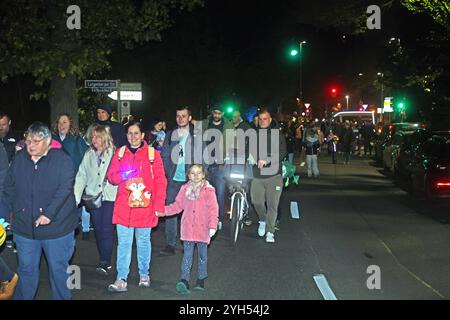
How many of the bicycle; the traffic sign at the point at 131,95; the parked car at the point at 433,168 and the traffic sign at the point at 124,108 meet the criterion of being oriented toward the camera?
3

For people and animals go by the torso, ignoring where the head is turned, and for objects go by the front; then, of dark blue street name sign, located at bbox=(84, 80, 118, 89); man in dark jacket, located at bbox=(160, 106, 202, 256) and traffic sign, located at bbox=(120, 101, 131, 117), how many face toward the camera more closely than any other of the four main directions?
3

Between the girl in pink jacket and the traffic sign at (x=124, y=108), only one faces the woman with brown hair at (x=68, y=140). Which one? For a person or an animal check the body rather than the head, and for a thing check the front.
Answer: the traffic sign

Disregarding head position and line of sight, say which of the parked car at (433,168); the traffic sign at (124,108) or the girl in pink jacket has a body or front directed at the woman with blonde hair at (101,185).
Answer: the traffic sign

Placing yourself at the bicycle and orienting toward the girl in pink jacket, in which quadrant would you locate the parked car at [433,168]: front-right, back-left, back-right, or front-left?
back-left

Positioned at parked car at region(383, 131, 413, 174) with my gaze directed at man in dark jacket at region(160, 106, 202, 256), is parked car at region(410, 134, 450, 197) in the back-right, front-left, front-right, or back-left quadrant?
front-left

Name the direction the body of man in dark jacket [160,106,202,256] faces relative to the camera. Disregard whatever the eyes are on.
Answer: toward the camera

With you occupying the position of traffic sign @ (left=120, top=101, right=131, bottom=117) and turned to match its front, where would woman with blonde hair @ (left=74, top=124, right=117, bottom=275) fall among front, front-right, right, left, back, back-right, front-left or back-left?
front

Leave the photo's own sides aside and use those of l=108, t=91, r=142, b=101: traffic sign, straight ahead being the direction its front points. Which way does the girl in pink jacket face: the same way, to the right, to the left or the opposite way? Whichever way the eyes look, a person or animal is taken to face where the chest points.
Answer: the same way

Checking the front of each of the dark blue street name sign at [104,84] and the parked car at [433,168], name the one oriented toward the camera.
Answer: the dark blue street name sign

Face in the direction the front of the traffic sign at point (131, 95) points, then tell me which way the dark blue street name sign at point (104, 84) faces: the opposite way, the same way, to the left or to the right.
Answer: the same way

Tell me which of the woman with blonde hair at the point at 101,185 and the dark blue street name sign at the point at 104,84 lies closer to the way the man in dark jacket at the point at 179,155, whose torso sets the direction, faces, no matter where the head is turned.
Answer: the woman with blonde hair

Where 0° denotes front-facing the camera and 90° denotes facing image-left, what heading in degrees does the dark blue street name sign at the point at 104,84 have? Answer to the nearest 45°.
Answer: approximately 0°

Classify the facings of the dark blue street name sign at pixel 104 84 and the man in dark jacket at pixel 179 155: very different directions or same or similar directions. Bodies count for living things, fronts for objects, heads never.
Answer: same or similar directions

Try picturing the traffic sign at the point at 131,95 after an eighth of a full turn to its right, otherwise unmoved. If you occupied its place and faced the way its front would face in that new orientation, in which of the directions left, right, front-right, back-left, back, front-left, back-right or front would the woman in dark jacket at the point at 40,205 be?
front-left

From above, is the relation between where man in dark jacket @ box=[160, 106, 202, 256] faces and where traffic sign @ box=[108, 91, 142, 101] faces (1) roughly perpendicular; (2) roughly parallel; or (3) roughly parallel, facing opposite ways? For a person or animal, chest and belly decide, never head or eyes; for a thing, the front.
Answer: roughly parallel

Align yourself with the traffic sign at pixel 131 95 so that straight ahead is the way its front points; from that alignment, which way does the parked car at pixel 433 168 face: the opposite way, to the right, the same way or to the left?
the opposite way

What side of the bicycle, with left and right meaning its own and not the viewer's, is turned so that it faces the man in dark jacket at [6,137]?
right

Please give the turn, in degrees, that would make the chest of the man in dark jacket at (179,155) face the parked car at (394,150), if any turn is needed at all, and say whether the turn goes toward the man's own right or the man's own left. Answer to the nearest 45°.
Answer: approximately 135° to the man's own left

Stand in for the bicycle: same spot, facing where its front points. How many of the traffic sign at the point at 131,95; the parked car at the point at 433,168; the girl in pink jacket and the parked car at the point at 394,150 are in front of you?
1

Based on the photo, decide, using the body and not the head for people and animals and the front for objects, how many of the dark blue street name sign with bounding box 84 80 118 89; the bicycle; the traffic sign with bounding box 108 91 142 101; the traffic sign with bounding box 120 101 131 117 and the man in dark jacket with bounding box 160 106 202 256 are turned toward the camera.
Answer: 5
